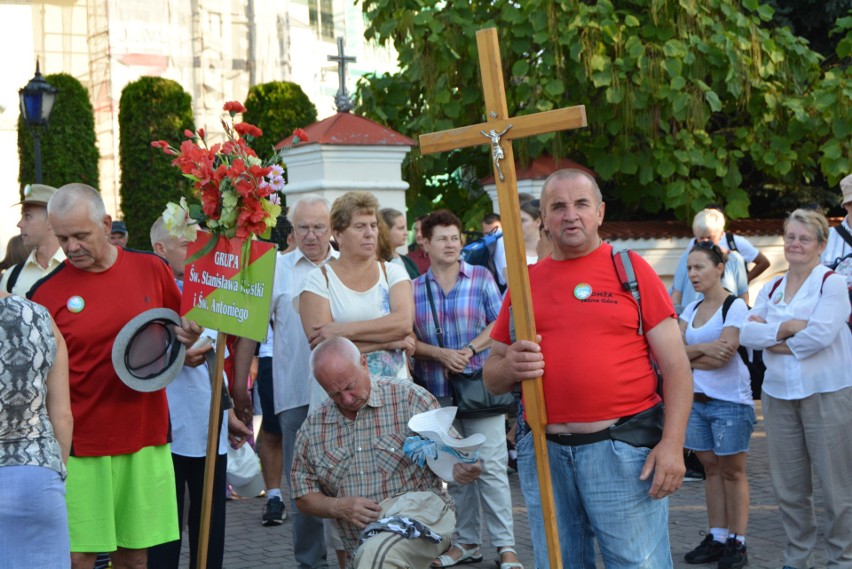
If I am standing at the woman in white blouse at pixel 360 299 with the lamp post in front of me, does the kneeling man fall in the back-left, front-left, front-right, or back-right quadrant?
back-left

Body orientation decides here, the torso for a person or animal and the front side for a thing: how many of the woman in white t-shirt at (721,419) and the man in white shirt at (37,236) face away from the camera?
0

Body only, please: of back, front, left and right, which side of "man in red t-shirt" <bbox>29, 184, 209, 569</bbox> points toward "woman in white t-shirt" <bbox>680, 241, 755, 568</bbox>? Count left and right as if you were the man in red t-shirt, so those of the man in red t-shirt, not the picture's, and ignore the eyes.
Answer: left

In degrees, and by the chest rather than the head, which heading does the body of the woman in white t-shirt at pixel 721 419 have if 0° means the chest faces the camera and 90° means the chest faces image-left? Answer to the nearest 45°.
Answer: approximately 45°

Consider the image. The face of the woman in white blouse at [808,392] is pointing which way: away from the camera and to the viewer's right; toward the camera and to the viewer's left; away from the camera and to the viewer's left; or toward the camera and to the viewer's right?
toward the camera and to the viewer's left

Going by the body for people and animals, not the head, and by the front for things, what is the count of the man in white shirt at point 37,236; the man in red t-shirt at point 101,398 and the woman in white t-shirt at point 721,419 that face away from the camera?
0

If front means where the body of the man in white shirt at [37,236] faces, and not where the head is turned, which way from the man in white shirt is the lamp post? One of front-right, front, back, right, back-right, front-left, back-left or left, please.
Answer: back-right
